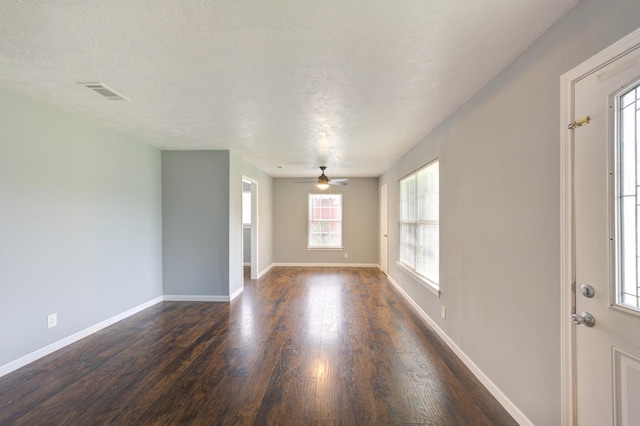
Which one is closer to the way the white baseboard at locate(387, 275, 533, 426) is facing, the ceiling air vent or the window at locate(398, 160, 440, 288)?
the ceiling air vent

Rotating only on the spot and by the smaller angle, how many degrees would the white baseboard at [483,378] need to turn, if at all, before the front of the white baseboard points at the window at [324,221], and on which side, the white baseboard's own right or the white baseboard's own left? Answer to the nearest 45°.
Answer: approximately 45° to the white baseboard's own right

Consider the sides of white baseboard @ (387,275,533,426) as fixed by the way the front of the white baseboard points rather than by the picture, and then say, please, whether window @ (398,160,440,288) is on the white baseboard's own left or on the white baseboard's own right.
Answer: on the white baseboard's own right

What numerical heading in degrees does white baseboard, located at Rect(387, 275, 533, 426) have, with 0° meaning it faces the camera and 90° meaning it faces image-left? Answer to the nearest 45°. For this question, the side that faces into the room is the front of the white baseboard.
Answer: approximately 90°

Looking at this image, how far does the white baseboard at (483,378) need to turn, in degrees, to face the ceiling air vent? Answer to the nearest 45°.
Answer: approximately 45° to its left
